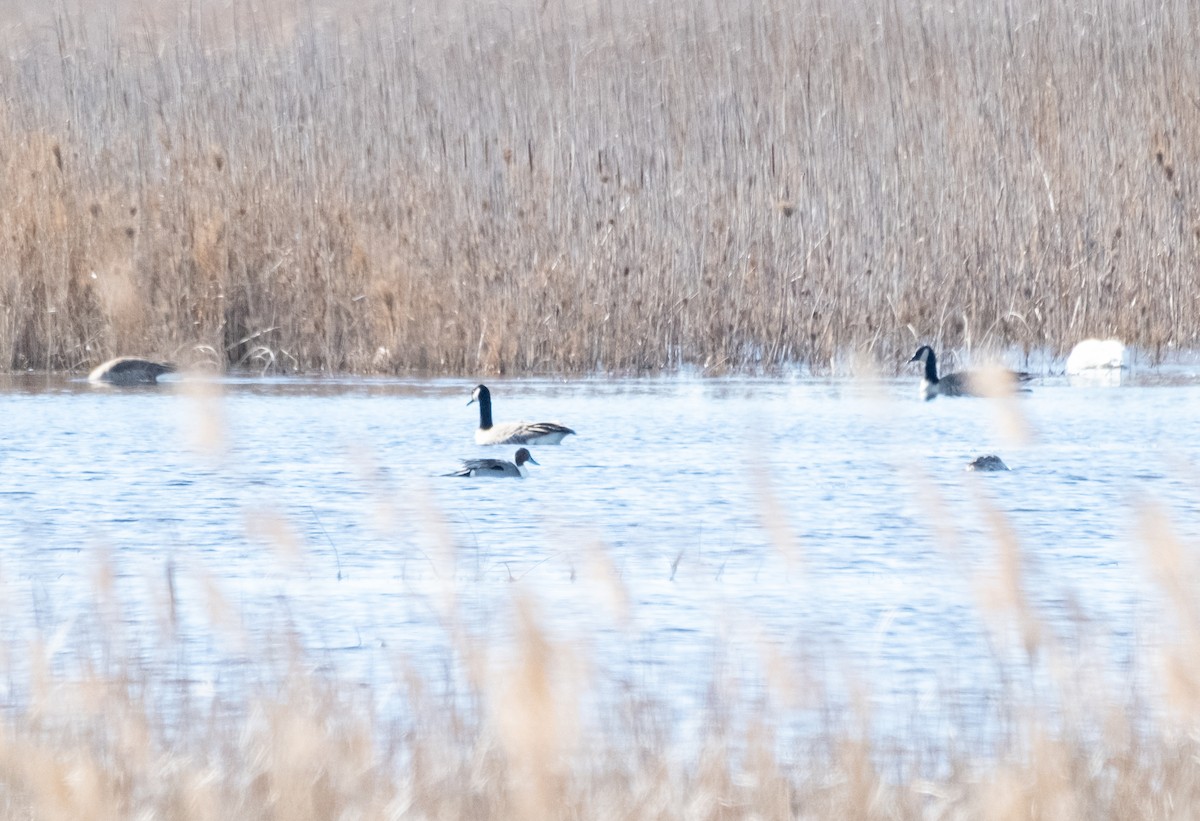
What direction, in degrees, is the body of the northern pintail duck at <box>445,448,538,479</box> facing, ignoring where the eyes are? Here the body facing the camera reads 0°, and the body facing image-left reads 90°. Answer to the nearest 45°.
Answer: approximately 270°

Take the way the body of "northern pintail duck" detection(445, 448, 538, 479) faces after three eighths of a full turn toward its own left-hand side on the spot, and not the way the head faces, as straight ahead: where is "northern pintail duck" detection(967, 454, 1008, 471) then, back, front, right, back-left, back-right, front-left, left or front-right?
back-right

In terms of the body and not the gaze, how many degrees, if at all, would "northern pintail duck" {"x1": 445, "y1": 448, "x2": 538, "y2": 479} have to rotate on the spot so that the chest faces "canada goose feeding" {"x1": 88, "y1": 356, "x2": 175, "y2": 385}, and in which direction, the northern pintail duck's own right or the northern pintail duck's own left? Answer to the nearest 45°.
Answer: approximately 135° to the northern pintail duck's own left
